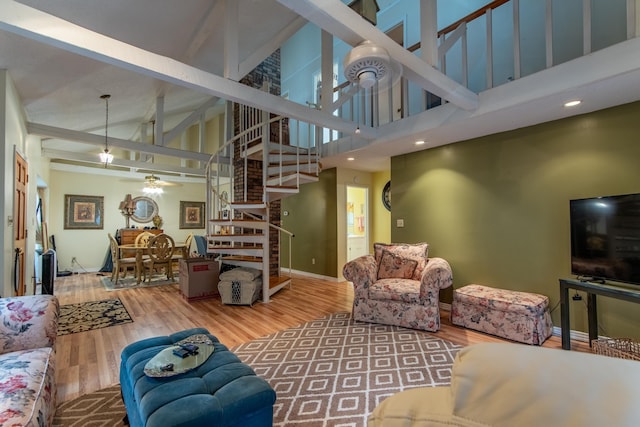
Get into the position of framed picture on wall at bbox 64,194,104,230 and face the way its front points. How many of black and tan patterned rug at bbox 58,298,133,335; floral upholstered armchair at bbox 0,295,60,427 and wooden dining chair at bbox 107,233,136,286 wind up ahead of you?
3

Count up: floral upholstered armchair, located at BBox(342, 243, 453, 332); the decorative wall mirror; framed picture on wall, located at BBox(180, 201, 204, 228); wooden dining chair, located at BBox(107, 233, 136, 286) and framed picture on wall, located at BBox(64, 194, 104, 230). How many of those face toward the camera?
4

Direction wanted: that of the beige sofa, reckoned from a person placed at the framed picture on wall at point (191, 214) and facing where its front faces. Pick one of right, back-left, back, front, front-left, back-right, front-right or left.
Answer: front

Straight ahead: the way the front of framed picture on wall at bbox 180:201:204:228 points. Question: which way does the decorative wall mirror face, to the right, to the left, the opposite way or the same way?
the same way

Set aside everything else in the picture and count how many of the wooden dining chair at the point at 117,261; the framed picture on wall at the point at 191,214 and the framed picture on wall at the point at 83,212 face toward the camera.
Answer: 2

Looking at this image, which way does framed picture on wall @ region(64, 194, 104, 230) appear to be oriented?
toward the camera

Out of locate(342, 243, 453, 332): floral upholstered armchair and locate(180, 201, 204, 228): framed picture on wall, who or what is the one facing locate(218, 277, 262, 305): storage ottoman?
the framed picture on wall

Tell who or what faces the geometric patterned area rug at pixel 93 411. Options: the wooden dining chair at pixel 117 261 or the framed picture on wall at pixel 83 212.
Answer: the framed picture on wall

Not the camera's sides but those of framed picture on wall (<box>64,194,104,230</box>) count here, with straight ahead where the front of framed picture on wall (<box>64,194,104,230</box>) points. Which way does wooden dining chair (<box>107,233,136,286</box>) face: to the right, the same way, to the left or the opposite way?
to the left

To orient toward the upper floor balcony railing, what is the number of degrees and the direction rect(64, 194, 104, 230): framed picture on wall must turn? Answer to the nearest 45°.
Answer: approximately 45° to its left

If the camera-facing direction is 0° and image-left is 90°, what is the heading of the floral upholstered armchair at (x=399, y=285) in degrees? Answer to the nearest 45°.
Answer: approximately 0°

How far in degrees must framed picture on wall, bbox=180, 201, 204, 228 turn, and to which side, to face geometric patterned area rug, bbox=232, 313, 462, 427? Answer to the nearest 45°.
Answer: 0° — it already faces it

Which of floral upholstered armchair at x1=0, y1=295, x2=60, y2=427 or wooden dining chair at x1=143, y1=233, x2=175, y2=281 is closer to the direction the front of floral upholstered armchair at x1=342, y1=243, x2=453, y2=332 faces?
the floral upholstered armchair

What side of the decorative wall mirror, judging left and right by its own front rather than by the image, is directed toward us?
front

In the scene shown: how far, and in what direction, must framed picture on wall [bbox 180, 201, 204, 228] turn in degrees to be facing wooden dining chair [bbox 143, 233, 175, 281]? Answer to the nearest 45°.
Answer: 0° — it already faces it

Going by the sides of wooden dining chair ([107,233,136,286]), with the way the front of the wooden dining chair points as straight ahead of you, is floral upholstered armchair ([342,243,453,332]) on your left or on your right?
on your right

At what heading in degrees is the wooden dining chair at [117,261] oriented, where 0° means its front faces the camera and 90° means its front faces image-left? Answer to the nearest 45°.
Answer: approximately 270°

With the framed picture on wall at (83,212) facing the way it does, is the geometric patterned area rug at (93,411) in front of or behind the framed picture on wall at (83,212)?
in front

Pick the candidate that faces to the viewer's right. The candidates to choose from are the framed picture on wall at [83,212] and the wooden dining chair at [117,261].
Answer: the wooden dining chair

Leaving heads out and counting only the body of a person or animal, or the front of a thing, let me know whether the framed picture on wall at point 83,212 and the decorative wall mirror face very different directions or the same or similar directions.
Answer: same or similar directions

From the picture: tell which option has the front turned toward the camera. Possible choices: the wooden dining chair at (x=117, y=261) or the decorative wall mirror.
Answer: the decorative wall mirror

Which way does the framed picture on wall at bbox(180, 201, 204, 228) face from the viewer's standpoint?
toward the camera
